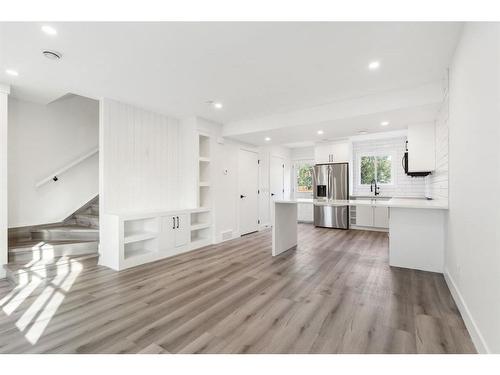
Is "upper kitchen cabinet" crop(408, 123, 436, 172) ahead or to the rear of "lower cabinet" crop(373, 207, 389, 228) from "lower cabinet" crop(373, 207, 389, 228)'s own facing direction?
ahead

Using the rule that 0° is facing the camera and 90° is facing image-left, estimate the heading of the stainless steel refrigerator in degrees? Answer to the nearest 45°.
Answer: approximately 0°

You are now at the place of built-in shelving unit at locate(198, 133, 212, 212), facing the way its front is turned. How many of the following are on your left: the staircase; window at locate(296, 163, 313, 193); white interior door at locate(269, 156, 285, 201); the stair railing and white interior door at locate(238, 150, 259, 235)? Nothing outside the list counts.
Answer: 3

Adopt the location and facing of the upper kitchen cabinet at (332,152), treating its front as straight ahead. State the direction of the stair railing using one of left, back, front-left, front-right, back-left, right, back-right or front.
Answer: front-right

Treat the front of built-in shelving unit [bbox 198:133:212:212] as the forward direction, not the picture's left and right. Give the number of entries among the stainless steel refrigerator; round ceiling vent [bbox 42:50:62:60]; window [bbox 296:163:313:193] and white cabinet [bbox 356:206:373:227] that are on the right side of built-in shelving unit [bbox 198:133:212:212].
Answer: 1

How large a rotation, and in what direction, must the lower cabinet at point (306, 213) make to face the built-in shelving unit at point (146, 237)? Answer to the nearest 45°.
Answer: approximately 45° to its right

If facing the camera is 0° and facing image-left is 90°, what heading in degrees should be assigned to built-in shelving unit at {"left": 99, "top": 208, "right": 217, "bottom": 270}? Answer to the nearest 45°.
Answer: approximately 315°

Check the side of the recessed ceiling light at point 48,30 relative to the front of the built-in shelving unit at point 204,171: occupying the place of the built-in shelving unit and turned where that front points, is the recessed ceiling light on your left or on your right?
on your right

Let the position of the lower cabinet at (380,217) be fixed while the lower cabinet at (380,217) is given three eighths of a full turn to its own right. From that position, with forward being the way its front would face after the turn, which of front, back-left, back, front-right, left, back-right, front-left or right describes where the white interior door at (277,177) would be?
front-left
